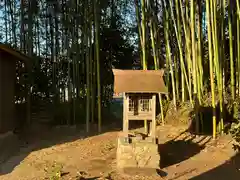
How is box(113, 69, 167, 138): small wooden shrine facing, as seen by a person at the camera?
facing the viewer
